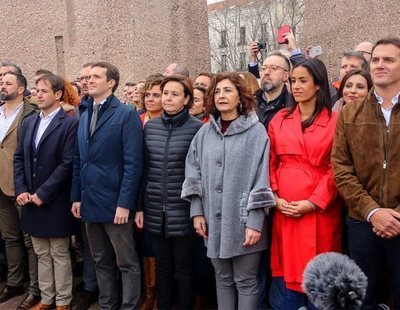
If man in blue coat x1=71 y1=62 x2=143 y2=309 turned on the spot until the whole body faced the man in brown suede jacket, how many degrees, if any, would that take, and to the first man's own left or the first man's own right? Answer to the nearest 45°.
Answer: approximately 90° to the first man's own left

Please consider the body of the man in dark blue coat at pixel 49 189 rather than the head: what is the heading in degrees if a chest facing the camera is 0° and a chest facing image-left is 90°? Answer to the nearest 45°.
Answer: approximately 45°

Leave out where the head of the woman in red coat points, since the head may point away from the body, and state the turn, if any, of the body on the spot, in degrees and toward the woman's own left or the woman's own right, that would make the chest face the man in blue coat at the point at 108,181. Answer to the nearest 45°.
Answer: approximately 45° to the woman's own right

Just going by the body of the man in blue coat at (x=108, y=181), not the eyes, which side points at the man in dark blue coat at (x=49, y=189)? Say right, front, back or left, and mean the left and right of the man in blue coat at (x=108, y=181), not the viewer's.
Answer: right

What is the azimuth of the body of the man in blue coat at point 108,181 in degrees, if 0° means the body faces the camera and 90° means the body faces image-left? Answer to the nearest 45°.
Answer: approximately 45°

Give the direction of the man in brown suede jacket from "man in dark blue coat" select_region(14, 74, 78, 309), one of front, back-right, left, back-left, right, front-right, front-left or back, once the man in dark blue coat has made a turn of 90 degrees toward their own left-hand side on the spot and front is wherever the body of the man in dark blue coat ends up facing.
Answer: front

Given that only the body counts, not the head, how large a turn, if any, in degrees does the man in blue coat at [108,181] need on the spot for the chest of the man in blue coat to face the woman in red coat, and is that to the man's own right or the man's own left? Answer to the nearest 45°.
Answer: approximately 90° to the man's own left

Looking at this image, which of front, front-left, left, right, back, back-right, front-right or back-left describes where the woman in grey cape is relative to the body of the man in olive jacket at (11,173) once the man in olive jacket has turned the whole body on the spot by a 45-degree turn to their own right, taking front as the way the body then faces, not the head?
back-left

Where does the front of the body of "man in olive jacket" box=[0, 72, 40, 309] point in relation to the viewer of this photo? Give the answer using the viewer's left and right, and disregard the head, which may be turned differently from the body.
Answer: facing the viewer and to the left of the viewer

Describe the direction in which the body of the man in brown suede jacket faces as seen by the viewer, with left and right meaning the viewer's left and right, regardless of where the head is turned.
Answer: facing the viewer

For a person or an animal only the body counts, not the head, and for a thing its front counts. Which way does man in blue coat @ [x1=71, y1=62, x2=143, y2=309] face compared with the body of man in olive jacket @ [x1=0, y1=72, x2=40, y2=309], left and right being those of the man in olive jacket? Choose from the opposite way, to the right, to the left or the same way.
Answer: the same way

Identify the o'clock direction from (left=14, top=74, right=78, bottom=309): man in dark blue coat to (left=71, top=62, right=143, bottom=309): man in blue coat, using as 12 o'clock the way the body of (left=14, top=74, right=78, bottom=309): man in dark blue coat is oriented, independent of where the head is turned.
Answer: (left=71, top=62, right=143, bottom=309): man in blue coat is roughly at 9 o'clock from (left=14, top=74, right=78, bottom=309): man in dark blue coat.

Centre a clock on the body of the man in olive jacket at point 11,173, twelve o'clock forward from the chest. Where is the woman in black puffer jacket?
The woman in black puffer jacket is roughly at 9 o'clock from the man in olive jacket.

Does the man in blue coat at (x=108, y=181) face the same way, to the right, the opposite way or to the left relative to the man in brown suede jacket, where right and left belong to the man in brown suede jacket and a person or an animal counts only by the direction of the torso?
the same way

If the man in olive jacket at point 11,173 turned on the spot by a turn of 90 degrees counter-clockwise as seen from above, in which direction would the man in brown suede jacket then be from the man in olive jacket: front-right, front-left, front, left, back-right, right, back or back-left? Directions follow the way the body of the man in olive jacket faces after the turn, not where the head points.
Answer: front
